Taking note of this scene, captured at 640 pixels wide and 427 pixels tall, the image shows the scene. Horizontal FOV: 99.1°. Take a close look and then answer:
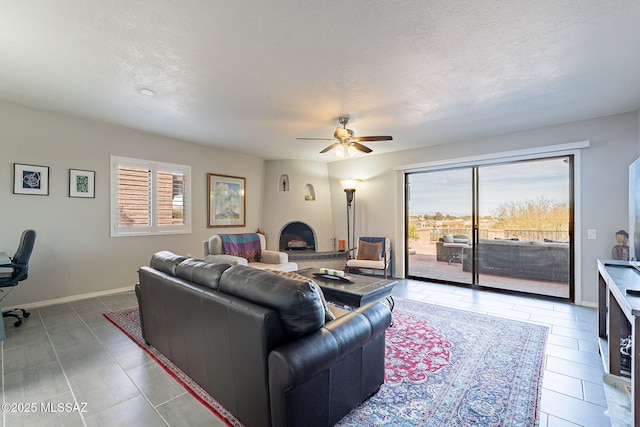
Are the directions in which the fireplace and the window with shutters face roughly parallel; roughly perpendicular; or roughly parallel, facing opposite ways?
roughly perpendicular

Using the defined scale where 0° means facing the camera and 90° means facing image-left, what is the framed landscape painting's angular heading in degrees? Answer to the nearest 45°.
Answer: approximately 315°

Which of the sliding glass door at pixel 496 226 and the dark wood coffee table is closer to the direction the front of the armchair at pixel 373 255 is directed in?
the dark wood coffee table

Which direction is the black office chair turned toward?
to the viewer's left

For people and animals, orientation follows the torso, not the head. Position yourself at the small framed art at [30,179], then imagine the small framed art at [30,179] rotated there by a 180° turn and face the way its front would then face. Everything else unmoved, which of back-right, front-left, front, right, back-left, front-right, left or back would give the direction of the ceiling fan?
back-right

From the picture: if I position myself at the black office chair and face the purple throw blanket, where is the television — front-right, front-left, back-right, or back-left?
front-right

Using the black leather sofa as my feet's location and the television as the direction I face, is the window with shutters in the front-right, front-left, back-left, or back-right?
back-left

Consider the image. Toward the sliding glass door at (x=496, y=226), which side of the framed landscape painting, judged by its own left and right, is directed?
front

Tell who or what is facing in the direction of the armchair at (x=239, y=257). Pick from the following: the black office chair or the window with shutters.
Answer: the window with shutters

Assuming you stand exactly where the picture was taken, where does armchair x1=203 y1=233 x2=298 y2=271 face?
facing the viewer and to the right of the viewer

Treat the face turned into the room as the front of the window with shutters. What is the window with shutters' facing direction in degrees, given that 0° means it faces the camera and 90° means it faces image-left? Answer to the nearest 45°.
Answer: approximately 315°

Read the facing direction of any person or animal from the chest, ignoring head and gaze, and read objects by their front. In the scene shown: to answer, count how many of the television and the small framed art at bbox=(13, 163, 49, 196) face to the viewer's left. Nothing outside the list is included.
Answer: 1

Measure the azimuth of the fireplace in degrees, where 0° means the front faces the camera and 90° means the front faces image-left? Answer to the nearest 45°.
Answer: approximately 0°

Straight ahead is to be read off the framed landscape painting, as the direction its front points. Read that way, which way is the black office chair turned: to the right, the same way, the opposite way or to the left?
to the right

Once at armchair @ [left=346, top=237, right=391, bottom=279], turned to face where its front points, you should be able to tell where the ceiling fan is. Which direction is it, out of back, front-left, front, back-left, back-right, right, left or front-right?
front-left
